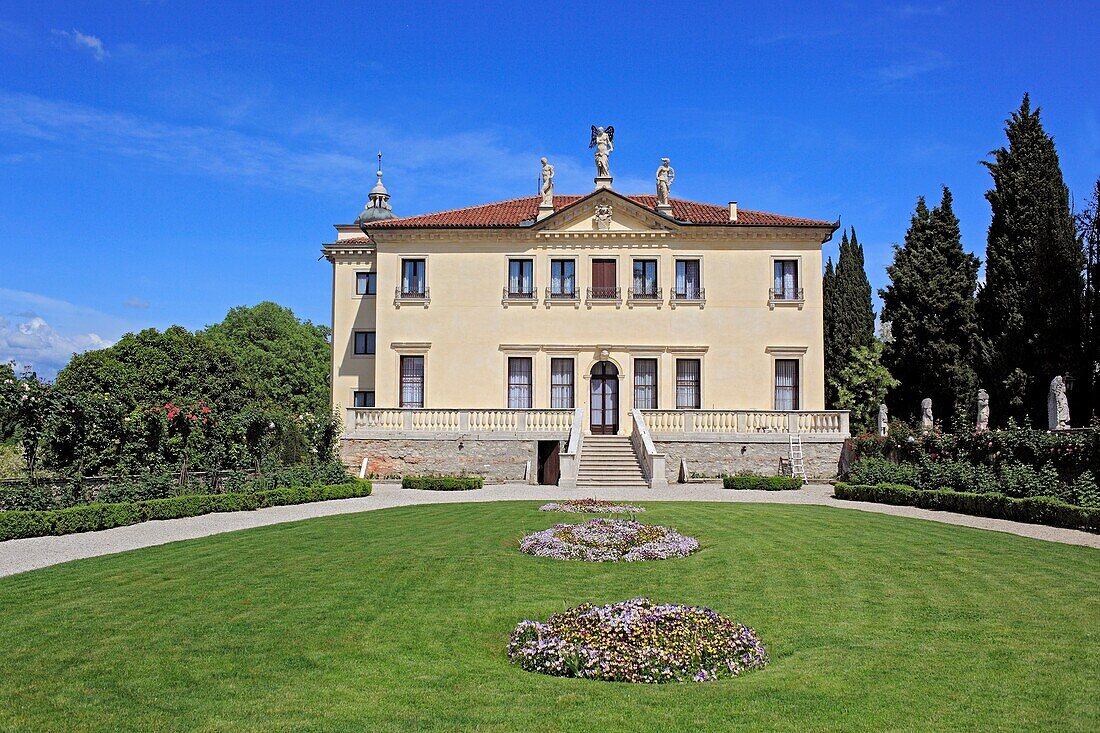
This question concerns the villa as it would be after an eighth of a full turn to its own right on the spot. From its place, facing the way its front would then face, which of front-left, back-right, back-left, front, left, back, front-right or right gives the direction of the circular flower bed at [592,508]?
front-left

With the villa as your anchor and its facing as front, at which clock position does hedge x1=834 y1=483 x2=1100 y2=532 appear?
The hedge is roughly at 11 o'clock from the villa.

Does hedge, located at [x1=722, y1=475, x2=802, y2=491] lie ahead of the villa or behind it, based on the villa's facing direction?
ahead

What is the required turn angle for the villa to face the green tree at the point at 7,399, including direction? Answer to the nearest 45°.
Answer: approximately 45° to its right

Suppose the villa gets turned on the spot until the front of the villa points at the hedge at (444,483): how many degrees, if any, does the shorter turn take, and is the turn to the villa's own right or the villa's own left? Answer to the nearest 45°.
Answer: approximately 45° to the villa's own right

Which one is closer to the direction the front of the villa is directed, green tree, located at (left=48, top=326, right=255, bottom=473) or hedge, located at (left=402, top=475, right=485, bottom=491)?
the hedge

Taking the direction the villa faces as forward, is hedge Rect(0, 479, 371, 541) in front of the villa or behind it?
in front

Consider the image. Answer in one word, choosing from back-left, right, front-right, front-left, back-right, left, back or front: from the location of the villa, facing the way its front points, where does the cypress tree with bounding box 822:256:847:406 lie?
back-left

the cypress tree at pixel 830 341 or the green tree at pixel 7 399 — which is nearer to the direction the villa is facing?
the green tree

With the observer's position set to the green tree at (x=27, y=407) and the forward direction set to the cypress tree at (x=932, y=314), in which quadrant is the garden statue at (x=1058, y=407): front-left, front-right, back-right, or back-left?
front-right

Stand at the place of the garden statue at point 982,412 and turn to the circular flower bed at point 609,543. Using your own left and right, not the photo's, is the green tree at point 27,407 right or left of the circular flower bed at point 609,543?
right

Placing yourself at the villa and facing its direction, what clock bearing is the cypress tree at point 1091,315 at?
The cypress tree is roughly at 10 o'clock from the villa.

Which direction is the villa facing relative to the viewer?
toward the camera

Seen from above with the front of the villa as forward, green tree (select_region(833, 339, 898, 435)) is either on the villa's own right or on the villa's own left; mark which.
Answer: on the villa's own left

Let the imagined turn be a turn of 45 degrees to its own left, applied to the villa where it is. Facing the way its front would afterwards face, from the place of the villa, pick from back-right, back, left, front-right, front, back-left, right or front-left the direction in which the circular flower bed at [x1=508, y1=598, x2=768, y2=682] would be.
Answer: front-right

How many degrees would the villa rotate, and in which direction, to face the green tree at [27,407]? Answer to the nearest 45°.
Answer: approximately 45° to its right

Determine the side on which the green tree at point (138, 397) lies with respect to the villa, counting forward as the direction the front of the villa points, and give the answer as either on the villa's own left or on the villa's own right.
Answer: on the villa's own right
